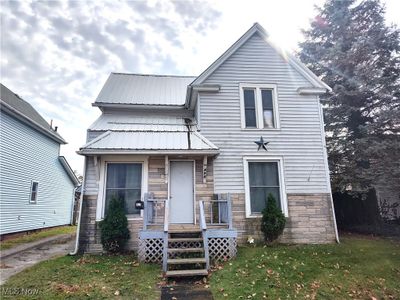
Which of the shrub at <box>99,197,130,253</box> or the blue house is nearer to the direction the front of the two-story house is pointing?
the shrub

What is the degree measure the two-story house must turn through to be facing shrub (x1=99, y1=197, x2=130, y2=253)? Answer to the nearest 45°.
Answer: approximately 90° to its right

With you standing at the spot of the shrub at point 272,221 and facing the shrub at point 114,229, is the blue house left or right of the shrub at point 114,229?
right

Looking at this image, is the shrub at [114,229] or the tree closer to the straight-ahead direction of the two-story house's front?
the shrub

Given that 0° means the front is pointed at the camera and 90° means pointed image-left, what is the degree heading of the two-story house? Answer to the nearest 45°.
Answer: approximately 0°

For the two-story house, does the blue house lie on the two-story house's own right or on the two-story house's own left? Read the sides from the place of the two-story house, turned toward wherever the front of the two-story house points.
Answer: on the two-story house's own right

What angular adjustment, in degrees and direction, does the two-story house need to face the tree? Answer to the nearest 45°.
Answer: approximately 90° to its left
